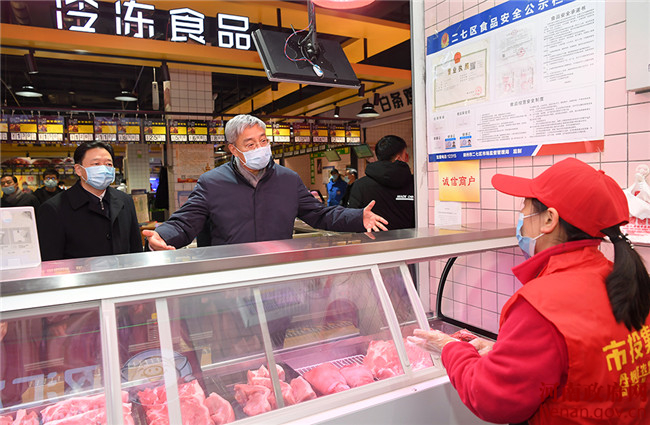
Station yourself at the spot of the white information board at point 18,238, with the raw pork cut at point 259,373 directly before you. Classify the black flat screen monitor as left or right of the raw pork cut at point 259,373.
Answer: left

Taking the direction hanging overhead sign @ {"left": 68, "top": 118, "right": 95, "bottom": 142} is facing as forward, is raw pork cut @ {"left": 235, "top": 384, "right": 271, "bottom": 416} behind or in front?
in front

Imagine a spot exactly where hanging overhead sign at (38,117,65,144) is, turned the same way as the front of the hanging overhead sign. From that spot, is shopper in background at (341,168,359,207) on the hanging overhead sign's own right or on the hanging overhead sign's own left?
on the hanging overhead sign's own left

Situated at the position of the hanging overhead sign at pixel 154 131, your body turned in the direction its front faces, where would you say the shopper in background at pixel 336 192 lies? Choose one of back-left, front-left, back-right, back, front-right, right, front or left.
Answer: left

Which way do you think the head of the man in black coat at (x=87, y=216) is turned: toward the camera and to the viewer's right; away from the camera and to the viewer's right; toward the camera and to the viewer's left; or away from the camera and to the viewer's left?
toward the camera and to the viewer's right

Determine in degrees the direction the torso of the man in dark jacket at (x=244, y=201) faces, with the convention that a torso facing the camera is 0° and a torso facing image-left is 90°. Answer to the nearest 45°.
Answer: approximately 0°

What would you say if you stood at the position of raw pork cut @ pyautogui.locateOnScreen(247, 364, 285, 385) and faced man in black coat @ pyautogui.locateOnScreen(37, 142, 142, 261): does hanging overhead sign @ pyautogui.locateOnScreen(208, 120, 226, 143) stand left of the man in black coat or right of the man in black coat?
right

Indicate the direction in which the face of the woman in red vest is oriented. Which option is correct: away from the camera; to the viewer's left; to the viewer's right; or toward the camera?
to the viewer's left

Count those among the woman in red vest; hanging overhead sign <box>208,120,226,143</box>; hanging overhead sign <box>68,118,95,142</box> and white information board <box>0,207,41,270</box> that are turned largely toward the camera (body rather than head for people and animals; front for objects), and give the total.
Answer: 3

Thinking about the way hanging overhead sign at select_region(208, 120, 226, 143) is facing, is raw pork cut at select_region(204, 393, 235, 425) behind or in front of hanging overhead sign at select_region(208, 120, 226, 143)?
in front

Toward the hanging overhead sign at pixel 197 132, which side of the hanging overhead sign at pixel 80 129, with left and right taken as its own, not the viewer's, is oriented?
left
